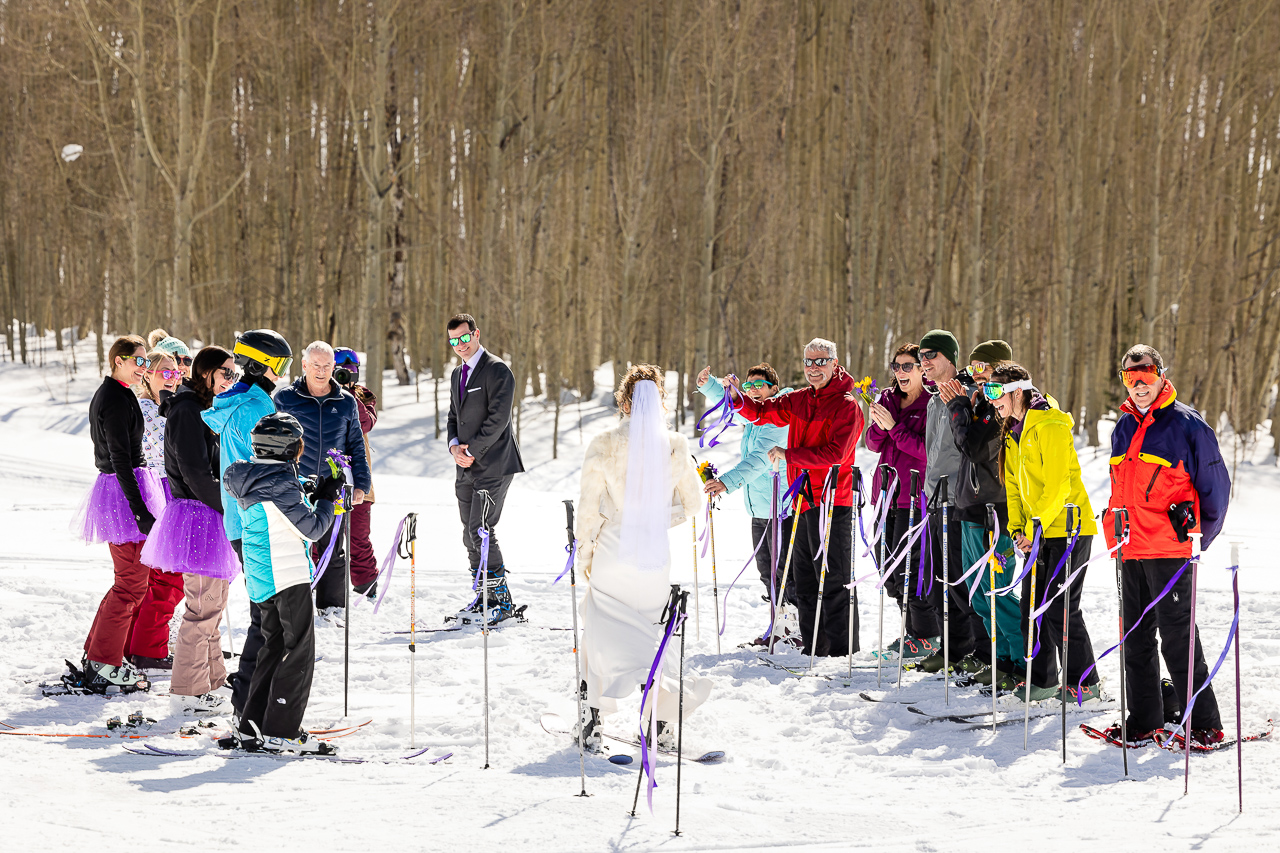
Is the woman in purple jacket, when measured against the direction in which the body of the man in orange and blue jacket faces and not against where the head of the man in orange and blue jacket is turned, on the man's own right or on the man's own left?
on the man's own right

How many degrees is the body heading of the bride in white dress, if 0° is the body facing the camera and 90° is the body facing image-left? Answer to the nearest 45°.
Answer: approximately 180°

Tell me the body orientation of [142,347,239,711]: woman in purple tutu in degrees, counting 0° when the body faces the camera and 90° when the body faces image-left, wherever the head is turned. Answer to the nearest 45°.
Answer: approximately 270°

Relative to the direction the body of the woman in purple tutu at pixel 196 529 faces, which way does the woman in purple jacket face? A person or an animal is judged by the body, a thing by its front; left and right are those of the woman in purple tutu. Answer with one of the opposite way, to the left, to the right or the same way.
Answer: the opposite way

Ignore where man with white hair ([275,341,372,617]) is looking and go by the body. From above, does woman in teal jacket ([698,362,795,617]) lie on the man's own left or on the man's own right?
on the man's own left
